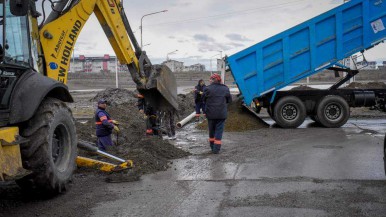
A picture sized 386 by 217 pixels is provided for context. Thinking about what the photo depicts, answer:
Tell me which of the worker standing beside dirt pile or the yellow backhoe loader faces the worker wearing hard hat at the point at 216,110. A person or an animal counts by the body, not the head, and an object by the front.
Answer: the worker standing beside dirt pile

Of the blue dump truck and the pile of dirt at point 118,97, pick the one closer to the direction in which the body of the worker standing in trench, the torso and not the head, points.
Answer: the blue dump truck

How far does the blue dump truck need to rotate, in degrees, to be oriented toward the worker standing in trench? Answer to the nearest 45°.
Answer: approximately 135° to its right

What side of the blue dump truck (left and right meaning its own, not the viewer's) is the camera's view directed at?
right

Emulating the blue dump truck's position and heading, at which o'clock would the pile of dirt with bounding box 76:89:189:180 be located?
The pile of dirt is roughly at 4 o'clock from the blue dump truck.

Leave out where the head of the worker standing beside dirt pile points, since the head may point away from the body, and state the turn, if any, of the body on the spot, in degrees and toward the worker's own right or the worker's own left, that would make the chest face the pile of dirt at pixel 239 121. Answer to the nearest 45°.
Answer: approximately 45° to the worker's own left

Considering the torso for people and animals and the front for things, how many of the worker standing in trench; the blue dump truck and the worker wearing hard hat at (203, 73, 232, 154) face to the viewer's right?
2

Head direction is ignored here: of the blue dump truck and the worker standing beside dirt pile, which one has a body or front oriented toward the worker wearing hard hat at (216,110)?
the worker standing beside dirt pile

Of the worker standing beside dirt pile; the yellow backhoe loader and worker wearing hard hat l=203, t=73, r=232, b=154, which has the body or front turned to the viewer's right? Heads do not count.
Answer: the worker standing beside dirt pile

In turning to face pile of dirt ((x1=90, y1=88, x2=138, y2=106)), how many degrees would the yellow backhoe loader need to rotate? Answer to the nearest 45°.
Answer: approximately 135° to its right

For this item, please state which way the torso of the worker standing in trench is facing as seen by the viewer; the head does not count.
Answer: to the viewer's right

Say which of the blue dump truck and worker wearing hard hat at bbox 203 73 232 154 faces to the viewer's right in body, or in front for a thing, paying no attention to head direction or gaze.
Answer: the blue dump truck
